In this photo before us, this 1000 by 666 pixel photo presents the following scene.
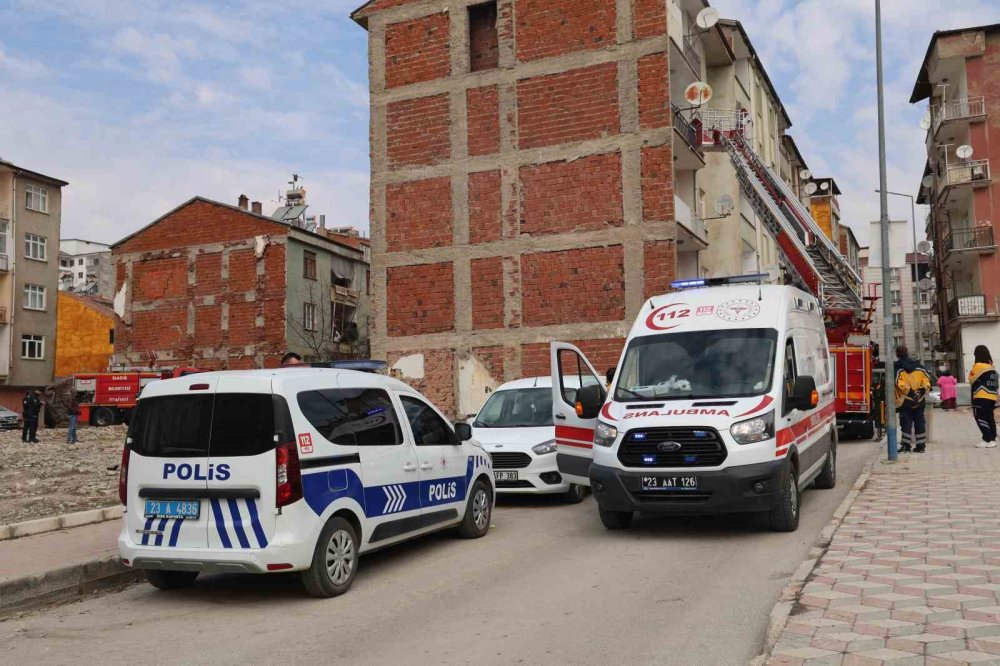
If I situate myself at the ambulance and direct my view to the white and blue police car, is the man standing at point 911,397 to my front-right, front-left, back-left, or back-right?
back-right

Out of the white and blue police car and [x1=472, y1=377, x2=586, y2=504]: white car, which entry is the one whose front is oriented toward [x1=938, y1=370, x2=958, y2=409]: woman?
the white and blue police car

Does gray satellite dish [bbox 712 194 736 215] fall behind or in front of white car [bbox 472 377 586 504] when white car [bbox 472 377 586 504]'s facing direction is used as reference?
behind

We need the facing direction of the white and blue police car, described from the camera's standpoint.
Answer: facing away from the viewer and to the right of the viewer

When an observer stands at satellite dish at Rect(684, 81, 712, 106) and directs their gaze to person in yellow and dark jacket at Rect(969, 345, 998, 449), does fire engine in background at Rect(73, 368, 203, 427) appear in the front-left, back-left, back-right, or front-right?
back-right

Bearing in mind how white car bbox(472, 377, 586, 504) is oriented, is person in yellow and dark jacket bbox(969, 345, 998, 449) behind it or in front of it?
behind

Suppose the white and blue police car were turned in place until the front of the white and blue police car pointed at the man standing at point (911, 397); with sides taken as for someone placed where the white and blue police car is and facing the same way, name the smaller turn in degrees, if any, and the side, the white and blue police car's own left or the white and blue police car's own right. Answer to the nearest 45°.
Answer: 0° — it already faces them

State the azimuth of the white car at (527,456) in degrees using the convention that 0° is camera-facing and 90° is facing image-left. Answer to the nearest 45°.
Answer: approximately 45°

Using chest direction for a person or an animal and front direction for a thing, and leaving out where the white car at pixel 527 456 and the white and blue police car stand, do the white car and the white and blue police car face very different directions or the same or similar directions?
very different directions

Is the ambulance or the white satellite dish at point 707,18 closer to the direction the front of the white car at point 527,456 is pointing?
the ambulance

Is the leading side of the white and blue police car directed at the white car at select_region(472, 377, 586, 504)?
yes

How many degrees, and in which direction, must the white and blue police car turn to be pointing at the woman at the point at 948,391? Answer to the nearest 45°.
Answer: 0° — it already faces them

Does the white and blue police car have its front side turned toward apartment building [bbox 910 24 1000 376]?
yes

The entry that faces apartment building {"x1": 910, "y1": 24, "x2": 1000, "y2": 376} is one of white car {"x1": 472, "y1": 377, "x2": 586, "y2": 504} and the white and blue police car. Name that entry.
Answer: the white and blue police car
